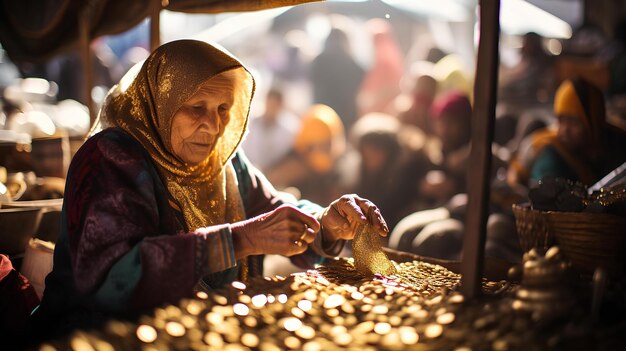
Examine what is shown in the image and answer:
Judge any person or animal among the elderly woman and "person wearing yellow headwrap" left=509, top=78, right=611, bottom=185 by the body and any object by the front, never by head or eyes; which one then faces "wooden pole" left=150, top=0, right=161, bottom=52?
the person wearing yellow headwrap

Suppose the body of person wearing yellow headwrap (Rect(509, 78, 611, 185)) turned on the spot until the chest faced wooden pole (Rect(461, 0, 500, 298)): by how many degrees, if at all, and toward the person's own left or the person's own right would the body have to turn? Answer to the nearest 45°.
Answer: approximately 45° to the person's own left

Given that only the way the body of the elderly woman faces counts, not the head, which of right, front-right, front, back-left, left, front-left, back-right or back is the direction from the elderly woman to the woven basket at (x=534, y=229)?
front-left

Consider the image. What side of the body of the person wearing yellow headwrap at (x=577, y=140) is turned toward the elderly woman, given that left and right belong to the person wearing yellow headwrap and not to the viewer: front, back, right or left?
front

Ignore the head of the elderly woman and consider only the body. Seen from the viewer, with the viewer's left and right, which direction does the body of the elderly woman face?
facing the viewer and to the right of the viewer

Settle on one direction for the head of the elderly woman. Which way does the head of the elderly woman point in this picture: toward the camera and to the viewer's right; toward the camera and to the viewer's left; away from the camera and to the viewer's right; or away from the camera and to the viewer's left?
toward the camera and to the viewer's right

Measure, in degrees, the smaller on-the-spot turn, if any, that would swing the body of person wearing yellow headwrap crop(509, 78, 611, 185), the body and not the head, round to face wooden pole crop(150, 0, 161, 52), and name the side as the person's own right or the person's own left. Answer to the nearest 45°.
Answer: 0° — they already face it

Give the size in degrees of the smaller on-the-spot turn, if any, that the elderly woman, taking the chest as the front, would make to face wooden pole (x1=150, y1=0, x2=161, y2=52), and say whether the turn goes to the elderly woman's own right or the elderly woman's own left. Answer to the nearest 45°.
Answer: approximately 135° to the elderly woman's own left
